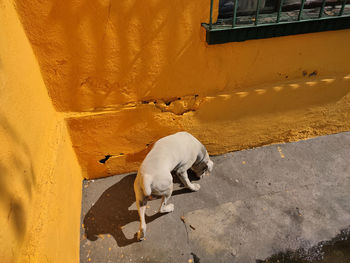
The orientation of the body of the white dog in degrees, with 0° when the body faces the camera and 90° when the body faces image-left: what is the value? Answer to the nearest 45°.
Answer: approximately 225°

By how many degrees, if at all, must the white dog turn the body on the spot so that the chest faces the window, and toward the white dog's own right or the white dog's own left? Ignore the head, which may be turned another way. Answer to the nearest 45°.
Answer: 0° — it already faces it
